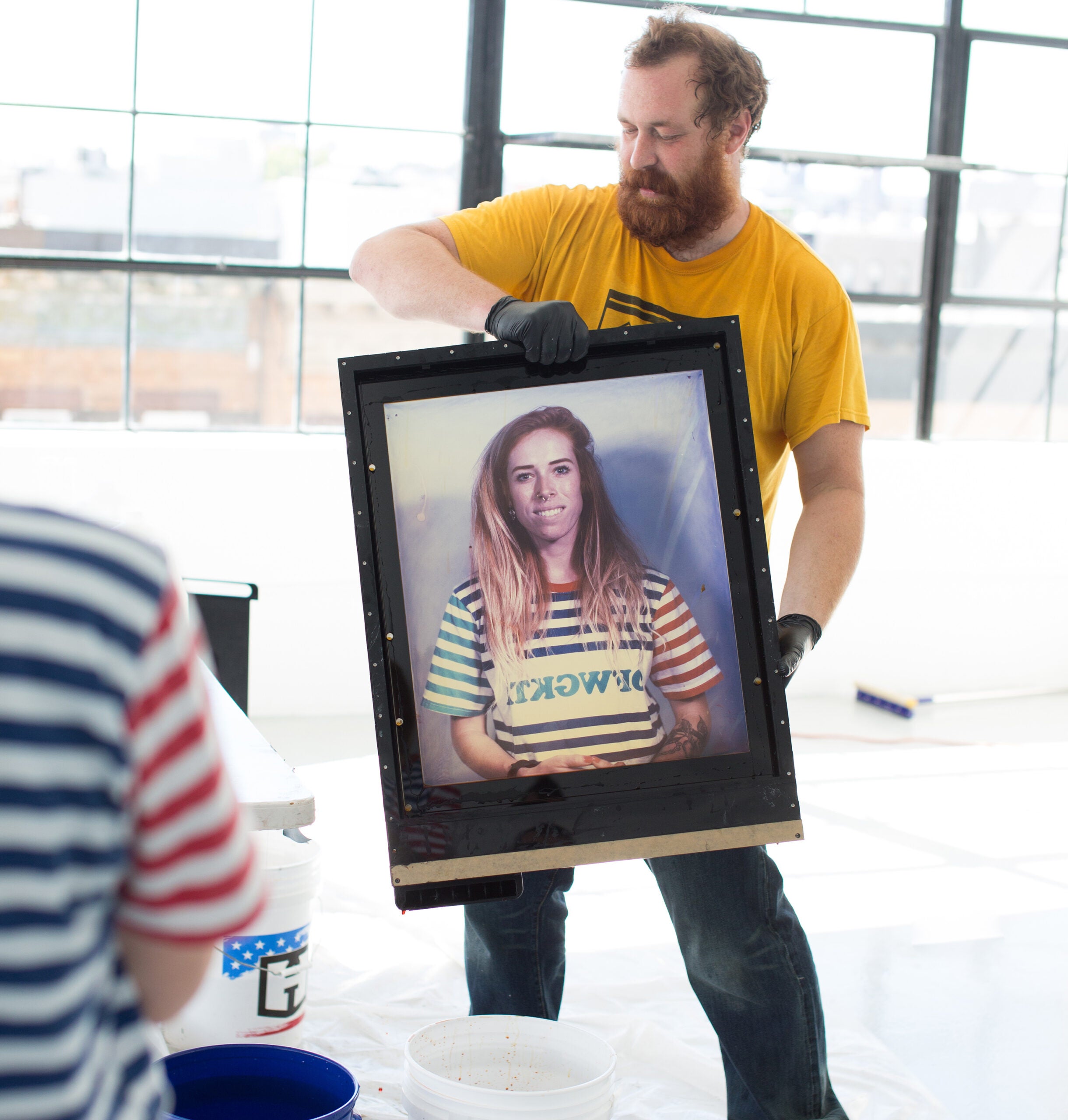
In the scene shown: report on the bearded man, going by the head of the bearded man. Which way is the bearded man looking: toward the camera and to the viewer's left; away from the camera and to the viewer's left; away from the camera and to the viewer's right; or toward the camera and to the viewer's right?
toward the camera and to the viewer's left

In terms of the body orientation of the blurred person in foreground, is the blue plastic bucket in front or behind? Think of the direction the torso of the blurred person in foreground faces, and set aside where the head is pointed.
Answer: in front

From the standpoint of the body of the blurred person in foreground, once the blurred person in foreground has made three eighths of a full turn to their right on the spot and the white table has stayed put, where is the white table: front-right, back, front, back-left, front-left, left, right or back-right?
back-left

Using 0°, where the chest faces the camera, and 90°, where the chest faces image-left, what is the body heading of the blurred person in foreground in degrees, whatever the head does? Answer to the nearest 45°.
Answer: approximately 180°

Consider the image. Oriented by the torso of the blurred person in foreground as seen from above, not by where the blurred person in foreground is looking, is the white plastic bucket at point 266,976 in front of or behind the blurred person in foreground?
in front
